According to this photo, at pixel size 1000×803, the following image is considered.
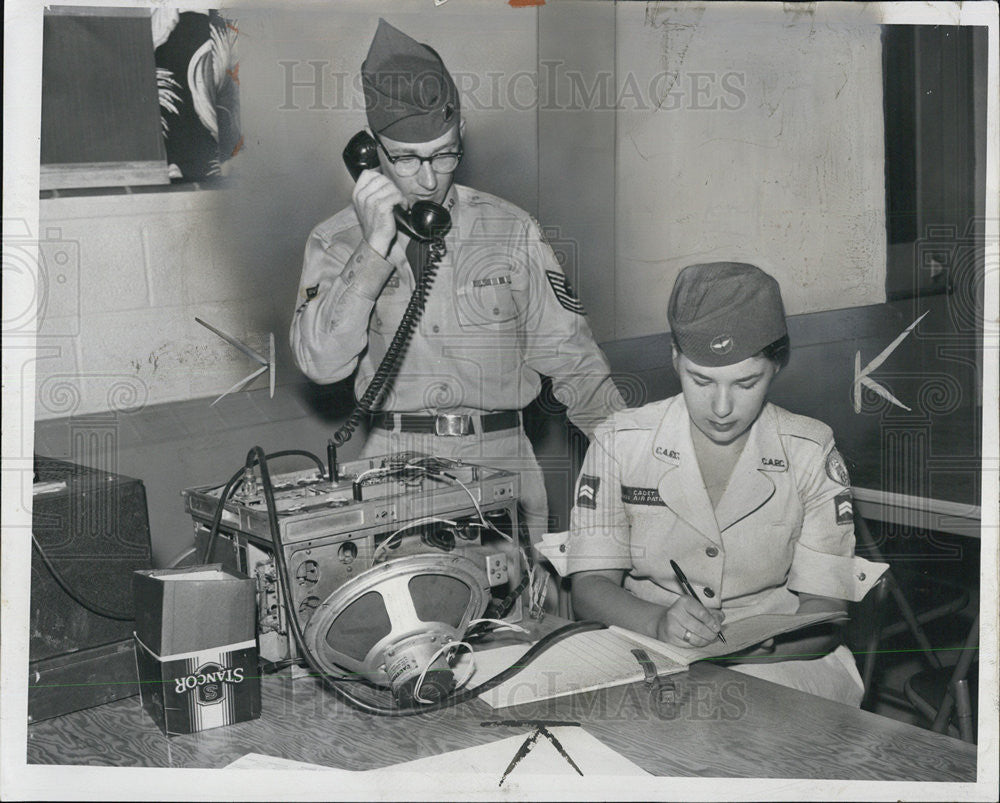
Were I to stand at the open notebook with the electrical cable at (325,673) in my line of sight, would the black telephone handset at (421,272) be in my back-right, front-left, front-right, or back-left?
front-right

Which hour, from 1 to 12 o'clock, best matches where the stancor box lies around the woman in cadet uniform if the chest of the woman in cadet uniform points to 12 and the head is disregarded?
The stancor box is roughly at 2 o'clock from the woman in cadet uniform.

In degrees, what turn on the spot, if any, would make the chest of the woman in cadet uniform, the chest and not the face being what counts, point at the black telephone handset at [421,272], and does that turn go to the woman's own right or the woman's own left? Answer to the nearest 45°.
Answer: approximately 90° to the woman's own right

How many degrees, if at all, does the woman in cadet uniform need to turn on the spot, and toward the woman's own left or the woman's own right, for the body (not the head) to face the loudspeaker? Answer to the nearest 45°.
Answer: approximately 45° to the woman's own right

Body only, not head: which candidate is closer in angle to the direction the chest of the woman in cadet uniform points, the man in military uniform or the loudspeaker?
the loudspeaker

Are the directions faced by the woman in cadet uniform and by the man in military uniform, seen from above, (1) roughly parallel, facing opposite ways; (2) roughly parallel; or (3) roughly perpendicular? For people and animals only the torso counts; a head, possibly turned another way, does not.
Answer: roughly parallel

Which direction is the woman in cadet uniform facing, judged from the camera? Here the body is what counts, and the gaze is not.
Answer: toward the camera

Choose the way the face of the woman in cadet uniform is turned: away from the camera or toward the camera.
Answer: toward the camera

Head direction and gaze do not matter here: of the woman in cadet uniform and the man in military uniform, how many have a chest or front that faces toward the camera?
2

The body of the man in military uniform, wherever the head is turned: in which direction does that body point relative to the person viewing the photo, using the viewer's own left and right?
facing the viewer
